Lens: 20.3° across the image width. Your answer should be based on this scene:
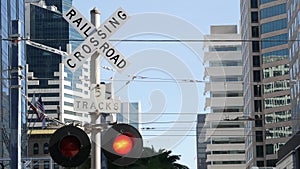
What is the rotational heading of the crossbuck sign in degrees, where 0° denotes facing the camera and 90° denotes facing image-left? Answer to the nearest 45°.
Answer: approximately 0°
